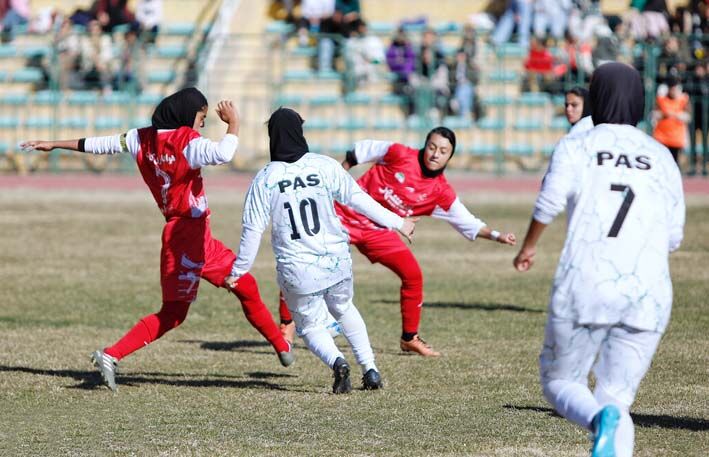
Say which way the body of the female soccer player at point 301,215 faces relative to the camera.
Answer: away from the camera

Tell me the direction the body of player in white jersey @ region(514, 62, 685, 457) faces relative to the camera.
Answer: away from the camera

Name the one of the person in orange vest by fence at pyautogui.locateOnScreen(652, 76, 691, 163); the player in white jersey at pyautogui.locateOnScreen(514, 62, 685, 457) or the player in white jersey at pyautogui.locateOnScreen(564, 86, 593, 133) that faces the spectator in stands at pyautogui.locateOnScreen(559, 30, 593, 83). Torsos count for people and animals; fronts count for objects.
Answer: the player in white jersey at pyautogui.locateOnScreen(514, 62, 685, 457)

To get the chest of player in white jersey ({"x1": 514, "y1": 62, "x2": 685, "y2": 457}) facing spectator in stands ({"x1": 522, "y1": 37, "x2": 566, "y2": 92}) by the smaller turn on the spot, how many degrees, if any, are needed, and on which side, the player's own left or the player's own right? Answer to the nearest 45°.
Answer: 0° — they already face them

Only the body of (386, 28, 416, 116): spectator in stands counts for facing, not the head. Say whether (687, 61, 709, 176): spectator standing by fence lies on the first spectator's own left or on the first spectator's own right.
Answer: on the first spectator's own left

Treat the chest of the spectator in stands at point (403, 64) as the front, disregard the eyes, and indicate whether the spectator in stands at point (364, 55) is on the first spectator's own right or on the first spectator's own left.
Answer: on the first spectator's own right
